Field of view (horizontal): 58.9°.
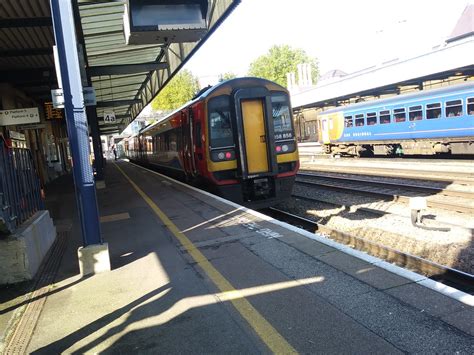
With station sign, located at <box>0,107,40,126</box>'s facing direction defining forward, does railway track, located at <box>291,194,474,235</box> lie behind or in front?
in front

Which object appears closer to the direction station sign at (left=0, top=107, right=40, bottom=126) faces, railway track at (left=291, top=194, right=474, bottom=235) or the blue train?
the railway track

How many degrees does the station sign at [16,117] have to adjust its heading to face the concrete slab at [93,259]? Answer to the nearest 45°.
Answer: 0° — it already faces it

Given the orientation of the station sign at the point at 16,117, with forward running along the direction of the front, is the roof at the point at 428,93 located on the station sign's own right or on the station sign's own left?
on the station sign's own left

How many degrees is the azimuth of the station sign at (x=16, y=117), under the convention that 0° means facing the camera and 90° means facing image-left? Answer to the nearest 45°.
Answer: approximately 0°

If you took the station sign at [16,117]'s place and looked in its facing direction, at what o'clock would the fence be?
The fence is roughly at 12 o'clock from the station sign.

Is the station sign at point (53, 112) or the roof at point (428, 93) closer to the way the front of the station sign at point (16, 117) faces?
the roof

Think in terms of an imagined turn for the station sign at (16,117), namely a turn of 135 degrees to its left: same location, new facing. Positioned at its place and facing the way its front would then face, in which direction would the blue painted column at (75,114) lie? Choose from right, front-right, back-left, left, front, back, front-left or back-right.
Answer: back-right

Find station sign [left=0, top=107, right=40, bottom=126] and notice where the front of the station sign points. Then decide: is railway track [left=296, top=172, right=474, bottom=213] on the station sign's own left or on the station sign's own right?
on the station sign's own left

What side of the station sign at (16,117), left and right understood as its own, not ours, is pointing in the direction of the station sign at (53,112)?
back

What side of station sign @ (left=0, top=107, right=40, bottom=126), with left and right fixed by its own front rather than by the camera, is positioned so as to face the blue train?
left
